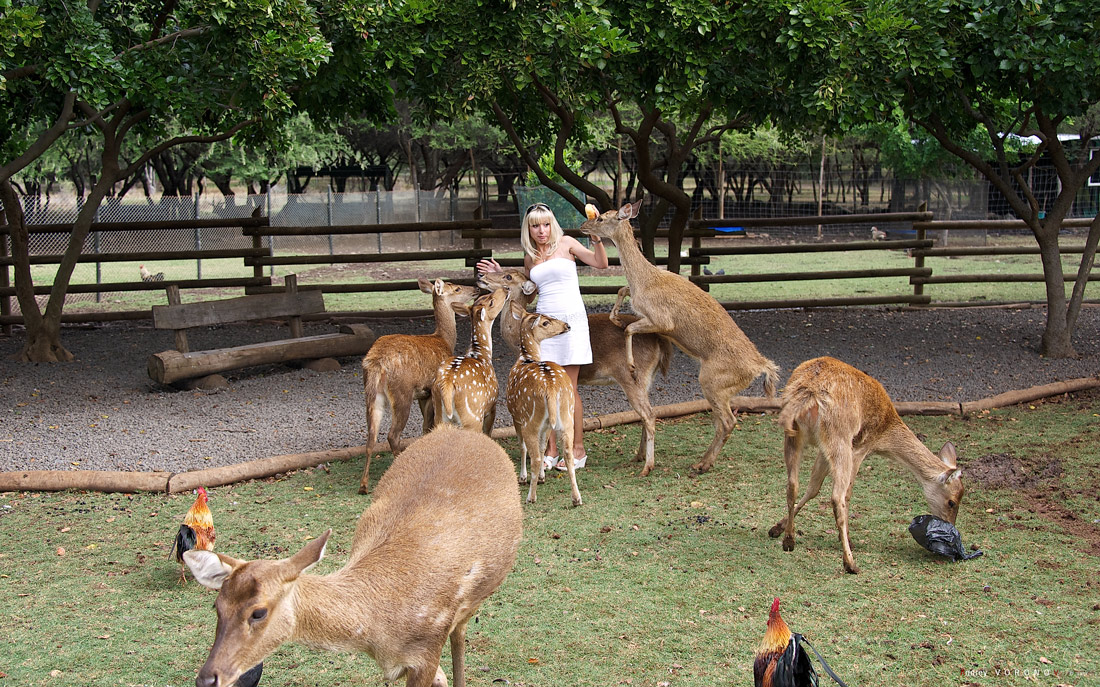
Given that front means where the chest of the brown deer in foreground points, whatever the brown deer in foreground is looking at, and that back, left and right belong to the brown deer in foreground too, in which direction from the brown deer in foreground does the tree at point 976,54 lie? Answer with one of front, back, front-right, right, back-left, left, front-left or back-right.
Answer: back

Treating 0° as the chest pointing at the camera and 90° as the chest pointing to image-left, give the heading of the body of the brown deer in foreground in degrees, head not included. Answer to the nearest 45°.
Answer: approximately 45°

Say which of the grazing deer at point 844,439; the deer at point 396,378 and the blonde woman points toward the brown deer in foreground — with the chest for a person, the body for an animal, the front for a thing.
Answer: the blonde woman

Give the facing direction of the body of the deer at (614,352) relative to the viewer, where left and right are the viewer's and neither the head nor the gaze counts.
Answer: facing to the left of the viewer

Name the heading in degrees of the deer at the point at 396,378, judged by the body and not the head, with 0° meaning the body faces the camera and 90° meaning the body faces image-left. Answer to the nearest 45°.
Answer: approximately 225°

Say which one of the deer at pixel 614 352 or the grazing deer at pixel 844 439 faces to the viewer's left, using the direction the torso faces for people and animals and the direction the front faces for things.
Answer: the deer

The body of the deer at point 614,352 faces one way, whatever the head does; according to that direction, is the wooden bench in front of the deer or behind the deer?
in front
